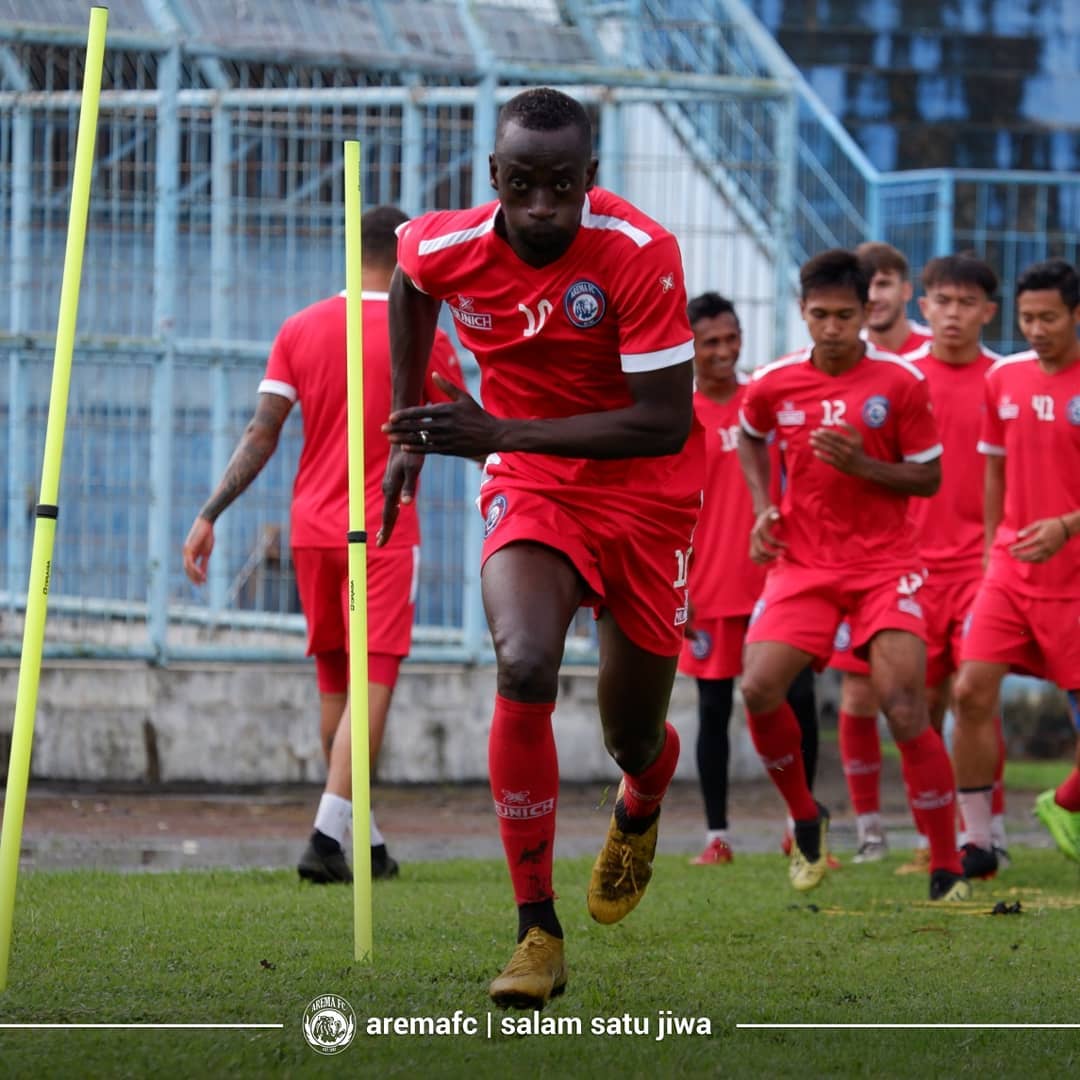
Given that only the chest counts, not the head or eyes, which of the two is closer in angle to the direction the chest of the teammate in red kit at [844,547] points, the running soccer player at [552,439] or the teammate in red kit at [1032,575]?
the running soccer player

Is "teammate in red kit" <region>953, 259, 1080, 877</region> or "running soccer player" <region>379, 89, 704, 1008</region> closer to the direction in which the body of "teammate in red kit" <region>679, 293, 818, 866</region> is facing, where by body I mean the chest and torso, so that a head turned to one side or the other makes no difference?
the running soccer player

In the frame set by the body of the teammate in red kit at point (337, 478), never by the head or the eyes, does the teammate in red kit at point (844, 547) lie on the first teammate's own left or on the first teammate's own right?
on the first teammate's own right

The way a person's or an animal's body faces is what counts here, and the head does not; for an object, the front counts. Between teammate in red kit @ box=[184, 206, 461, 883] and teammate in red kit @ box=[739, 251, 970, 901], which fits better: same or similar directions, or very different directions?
very different directions

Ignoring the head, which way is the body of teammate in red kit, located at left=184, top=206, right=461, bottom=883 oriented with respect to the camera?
away from the camera

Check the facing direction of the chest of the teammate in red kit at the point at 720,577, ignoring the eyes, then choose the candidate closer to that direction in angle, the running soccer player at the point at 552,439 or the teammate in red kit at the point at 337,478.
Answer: the running soccer player

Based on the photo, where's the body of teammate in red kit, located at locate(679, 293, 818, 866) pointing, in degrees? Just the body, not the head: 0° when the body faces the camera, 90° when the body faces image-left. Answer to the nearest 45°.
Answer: approximately 0°

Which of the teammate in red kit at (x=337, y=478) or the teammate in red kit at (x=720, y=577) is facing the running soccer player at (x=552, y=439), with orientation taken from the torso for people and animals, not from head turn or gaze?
the teammate in red kit at (x=720, y=577)

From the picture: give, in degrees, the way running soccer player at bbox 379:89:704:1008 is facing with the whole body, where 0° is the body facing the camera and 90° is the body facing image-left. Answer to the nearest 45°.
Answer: approximately 0°

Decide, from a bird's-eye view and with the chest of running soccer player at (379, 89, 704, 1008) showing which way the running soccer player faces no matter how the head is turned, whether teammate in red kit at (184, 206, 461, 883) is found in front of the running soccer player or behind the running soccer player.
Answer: behind

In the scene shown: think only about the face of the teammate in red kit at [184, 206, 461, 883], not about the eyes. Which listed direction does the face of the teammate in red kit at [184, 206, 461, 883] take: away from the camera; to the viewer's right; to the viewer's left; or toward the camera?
away from the camera

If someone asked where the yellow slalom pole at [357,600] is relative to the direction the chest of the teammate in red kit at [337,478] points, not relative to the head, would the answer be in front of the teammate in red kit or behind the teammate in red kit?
behind
